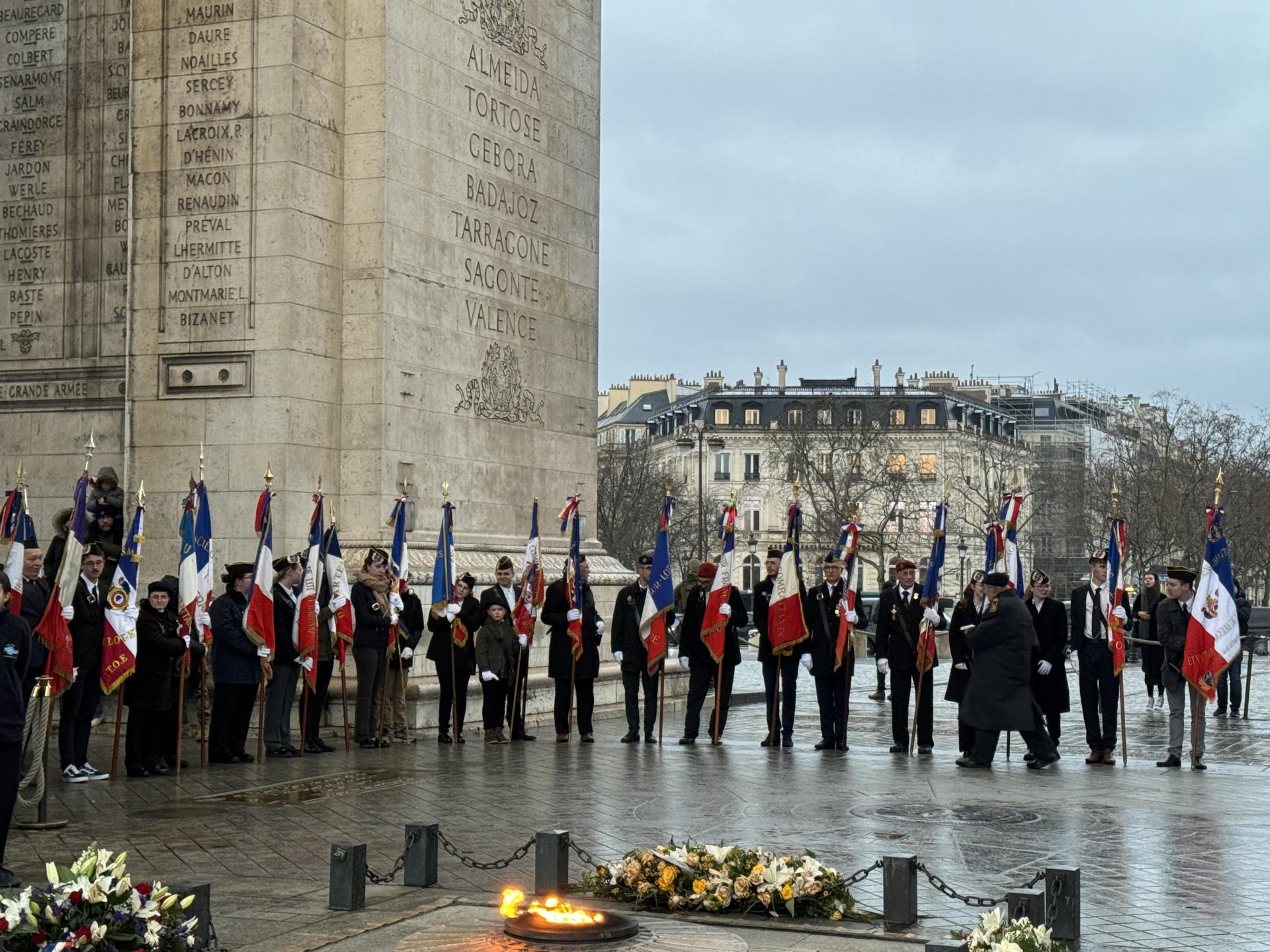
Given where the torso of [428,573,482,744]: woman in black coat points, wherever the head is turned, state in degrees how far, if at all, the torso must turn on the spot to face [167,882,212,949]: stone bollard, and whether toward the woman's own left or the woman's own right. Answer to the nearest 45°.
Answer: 0° — they already face it

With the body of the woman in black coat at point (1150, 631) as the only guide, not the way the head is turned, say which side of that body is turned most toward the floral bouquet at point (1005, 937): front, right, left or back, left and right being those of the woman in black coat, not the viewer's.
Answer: front

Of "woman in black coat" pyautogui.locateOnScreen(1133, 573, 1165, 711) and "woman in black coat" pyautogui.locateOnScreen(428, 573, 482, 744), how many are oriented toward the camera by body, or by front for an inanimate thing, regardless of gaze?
2

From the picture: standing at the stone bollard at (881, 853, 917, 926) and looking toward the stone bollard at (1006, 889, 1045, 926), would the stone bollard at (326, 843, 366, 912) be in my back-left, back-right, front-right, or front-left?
back-right

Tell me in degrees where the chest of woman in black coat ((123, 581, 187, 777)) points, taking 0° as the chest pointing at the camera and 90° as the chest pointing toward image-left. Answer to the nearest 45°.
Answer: approximately 315°

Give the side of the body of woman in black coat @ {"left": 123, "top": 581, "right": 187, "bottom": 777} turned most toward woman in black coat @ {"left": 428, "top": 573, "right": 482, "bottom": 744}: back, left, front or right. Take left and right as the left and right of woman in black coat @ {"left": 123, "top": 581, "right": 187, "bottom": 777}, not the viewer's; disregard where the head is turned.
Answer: left

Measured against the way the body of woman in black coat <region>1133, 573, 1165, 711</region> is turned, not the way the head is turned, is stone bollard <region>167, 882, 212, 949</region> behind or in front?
in front

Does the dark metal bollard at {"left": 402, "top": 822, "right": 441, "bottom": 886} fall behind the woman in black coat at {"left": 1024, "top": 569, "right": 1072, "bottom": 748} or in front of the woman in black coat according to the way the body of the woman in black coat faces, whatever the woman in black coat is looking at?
in front

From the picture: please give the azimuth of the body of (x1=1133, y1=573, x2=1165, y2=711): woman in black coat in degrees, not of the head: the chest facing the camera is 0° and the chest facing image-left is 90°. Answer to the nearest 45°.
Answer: approximately 0°
